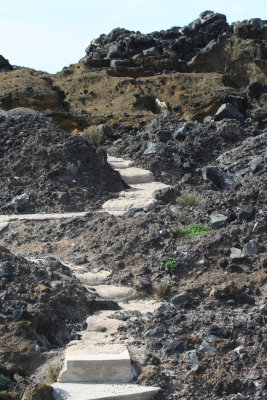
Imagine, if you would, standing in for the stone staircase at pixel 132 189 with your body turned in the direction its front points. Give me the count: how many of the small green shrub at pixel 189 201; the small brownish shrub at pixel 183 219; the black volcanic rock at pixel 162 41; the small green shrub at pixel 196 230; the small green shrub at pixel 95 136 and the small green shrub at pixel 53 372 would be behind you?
2

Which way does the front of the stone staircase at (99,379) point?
toward the camera

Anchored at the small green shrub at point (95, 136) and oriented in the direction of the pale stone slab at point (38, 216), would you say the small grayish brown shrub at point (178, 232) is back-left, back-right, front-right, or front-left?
front-left

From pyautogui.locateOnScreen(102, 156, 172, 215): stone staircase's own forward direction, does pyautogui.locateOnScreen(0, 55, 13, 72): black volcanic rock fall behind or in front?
behind

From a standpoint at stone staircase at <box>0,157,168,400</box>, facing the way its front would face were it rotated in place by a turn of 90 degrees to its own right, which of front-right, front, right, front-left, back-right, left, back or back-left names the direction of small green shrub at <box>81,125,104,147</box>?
right

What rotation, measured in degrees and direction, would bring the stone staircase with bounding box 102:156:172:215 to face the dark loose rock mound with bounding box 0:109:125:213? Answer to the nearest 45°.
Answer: approximately 90° to its right

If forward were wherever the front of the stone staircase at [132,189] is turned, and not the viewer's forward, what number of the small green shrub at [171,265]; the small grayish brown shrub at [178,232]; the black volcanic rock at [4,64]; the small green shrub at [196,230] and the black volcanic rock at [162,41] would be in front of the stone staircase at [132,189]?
3

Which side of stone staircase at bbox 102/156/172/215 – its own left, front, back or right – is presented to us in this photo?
front

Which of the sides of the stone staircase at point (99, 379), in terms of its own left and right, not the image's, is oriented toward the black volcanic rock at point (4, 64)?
back

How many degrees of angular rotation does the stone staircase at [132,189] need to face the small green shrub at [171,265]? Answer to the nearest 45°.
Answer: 0° — it already faces it

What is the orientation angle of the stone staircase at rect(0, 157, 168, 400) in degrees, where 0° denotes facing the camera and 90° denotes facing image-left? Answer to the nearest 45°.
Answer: approximately 0°

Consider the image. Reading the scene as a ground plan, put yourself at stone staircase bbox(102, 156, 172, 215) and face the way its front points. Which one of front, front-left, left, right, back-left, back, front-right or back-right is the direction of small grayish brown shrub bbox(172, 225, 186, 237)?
front

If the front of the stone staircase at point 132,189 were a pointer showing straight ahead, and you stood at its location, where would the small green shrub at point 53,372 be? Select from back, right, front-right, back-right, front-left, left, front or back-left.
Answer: front

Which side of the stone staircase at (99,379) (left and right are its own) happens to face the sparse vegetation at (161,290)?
back
